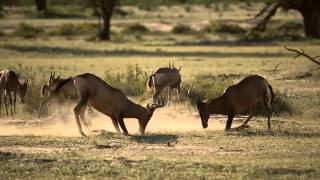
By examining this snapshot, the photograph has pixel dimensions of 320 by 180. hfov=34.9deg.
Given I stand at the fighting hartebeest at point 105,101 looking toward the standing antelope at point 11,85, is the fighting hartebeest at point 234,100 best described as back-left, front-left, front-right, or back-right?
back-right

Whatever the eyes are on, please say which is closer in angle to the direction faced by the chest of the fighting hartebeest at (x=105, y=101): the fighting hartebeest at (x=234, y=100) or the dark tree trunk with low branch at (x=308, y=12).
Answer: the fighting hartebeest

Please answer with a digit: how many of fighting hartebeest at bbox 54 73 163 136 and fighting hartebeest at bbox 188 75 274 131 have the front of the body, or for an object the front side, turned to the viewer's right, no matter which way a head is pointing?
1

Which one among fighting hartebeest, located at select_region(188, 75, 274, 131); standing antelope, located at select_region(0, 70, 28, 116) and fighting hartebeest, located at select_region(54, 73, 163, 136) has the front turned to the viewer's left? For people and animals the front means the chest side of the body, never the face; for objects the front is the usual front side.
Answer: fighting hartebeest, located at select_region(188, 75, 274, 131)

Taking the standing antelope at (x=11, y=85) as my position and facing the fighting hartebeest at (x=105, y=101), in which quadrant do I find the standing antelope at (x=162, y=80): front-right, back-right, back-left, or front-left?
front-left

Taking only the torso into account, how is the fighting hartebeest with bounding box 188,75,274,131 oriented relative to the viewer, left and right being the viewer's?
facing to the left of the viewer

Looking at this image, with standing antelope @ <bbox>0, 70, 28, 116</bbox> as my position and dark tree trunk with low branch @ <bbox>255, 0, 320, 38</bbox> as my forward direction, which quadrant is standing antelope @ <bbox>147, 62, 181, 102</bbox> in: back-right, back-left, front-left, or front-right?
front-right

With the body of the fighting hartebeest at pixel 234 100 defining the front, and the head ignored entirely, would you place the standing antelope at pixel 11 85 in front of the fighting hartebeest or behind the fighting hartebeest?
in front

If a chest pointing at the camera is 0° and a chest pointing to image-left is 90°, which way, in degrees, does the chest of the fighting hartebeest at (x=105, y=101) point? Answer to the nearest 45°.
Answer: approximately 270°

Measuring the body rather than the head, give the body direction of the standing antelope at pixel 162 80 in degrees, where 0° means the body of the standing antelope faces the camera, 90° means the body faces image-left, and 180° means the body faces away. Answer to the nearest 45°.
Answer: approximately 225°

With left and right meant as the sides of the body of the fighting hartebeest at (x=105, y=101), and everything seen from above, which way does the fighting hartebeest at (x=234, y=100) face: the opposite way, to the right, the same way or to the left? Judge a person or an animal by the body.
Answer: the opposite way

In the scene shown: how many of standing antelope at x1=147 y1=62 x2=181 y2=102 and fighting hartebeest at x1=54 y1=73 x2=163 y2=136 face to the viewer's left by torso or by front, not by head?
0
